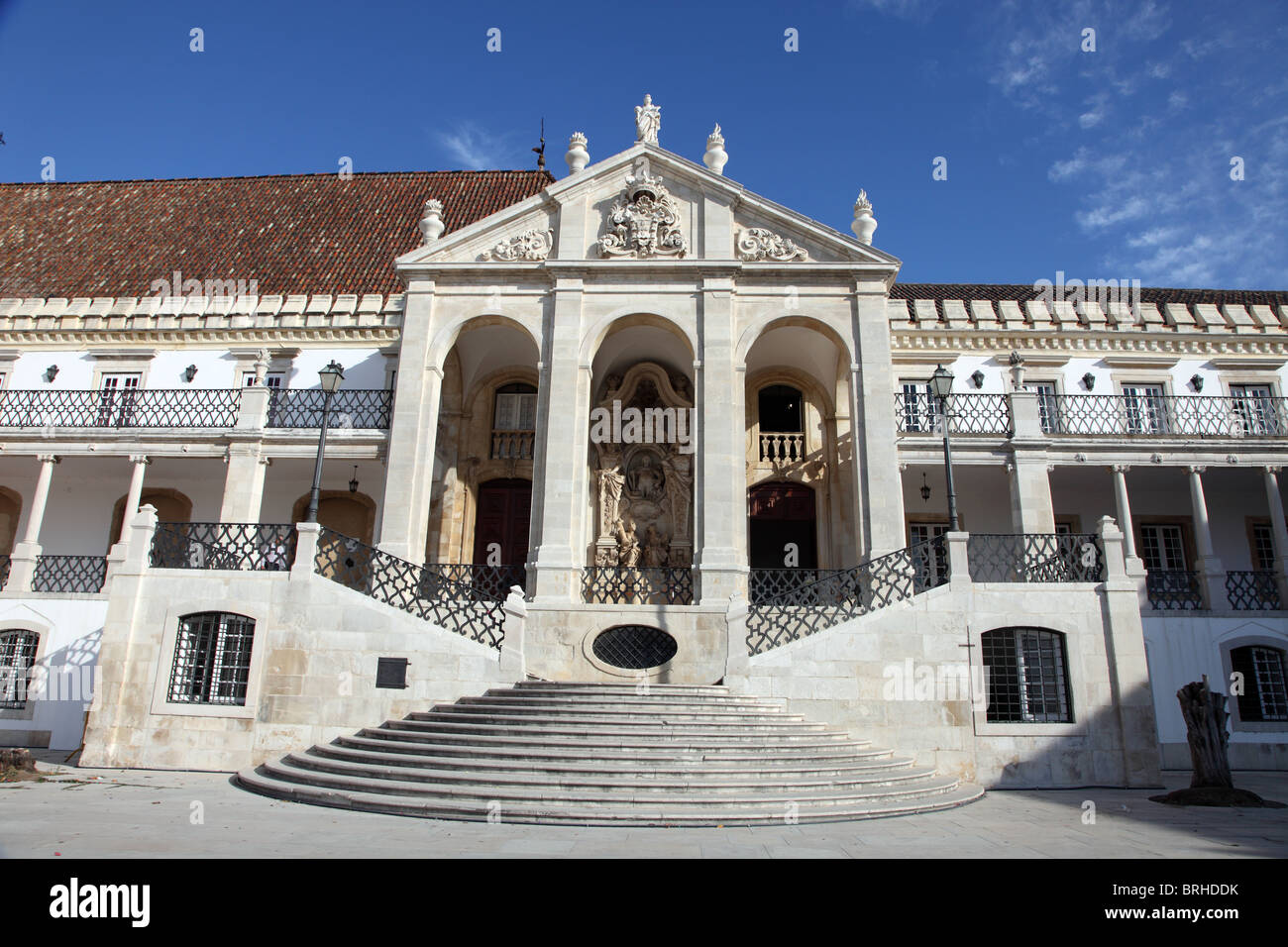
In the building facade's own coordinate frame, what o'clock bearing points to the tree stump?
The tree stump is roughly at 10 o'clock from the building facade.

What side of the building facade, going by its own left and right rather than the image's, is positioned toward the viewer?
front
